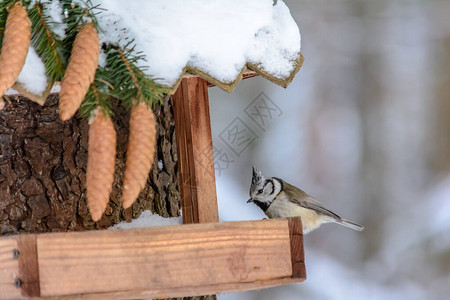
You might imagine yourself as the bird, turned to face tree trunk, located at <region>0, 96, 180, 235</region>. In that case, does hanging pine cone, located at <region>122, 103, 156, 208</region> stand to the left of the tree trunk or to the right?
left

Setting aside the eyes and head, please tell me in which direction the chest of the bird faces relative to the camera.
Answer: to the viewer's left
